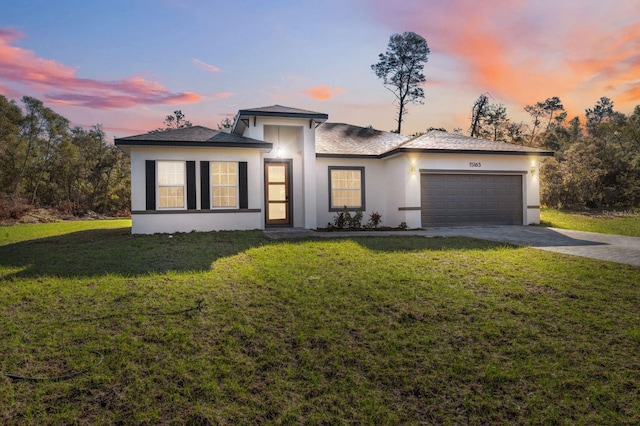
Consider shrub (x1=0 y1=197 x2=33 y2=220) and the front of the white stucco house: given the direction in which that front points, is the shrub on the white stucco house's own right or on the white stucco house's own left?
on the white stucco house's own right

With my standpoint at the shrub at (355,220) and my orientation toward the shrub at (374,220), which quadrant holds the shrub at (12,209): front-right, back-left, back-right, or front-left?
back-left

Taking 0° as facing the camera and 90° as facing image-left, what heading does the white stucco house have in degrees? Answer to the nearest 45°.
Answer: approximately 0°
